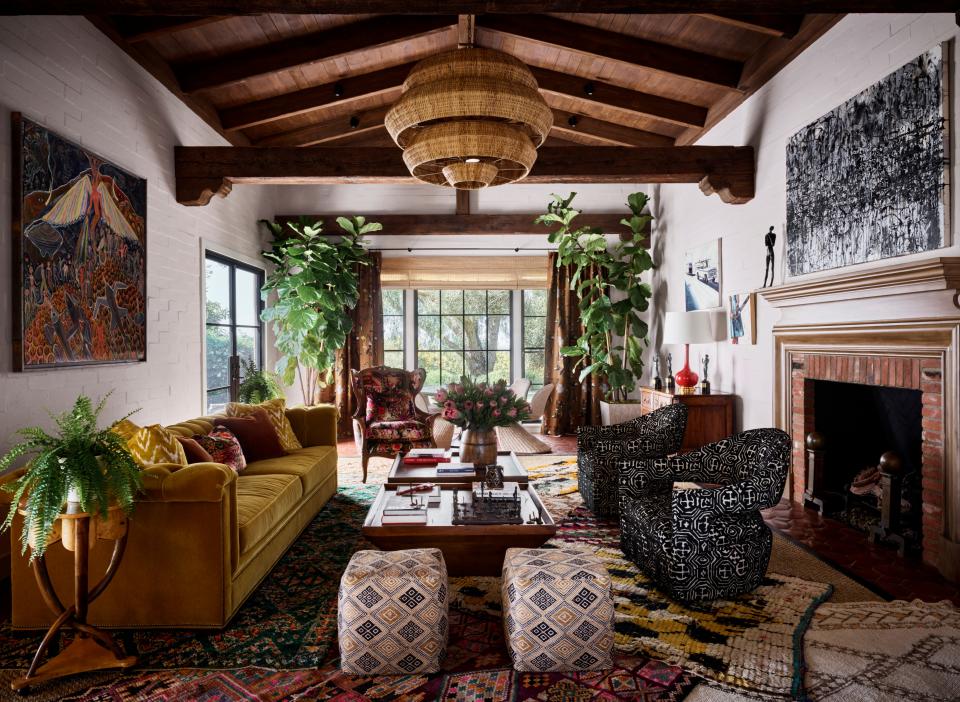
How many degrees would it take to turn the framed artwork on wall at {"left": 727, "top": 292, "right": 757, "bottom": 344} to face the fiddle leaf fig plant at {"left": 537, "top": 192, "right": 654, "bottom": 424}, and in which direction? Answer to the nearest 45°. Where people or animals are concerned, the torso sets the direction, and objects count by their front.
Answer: approximately 90° to its right

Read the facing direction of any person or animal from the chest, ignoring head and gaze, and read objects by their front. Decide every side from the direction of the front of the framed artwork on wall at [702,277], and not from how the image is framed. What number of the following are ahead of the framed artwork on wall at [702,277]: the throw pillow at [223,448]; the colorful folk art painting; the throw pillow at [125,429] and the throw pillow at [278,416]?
4

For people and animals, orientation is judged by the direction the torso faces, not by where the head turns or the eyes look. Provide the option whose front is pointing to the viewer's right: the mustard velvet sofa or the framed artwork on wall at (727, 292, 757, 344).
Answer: the mustard velvet sofa

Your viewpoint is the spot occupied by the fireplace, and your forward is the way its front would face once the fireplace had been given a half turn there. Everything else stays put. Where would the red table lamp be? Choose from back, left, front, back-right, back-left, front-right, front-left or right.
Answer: left

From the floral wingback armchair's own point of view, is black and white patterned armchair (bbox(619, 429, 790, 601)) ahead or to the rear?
ahead

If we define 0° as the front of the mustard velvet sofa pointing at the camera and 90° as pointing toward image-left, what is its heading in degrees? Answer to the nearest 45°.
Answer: approximately 270°

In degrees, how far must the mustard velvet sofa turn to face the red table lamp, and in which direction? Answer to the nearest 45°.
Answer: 0° — it already faces it

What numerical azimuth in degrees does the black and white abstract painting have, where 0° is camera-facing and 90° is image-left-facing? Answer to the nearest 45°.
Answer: approximately 45°

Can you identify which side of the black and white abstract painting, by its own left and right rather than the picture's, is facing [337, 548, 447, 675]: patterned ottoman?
front

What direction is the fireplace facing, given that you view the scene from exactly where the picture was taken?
facing the viewer and to the left of the viewer

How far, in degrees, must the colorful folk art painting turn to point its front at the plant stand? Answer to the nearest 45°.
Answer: approximately 45° to its right

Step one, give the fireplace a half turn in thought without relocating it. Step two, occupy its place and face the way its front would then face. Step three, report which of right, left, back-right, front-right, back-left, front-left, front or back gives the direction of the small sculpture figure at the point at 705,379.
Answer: left

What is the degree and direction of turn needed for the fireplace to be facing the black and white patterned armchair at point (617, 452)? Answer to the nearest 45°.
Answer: approximately 45° to its right

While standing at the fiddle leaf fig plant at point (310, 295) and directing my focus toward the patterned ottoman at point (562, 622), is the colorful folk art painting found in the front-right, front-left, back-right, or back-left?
front-right

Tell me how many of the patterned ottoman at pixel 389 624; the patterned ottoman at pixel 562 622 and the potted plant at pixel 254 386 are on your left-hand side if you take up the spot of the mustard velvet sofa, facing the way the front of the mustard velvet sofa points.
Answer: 1

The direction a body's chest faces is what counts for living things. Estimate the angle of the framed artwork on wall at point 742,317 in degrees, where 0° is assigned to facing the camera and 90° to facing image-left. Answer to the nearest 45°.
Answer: approximately 45°

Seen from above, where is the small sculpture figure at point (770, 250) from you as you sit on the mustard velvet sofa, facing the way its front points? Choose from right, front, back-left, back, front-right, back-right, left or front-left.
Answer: front

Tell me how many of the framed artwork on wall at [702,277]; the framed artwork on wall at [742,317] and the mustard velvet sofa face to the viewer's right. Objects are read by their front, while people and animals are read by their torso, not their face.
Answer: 1

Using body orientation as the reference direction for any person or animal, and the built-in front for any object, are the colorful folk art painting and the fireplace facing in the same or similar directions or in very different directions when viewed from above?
very different directions

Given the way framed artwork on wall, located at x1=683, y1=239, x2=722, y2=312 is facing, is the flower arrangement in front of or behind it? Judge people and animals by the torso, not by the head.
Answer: in front
